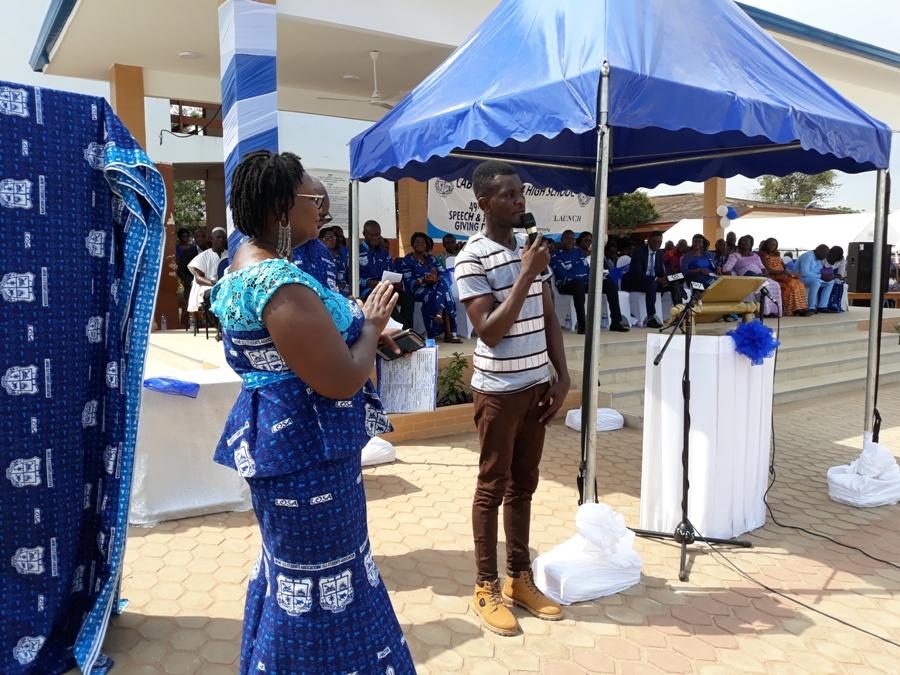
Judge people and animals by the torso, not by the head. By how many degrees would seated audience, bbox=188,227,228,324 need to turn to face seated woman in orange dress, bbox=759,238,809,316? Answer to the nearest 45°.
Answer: approximately 45° to their left

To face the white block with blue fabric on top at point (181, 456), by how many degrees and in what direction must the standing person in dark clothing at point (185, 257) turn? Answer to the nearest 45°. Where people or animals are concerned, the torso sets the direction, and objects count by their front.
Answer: approximately 45° to their right

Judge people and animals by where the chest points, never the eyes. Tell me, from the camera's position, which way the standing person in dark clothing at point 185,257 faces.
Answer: facing the viewer and to the right of the viewer

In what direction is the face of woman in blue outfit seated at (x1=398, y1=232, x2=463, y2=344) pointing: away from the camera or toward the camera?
toward the camera

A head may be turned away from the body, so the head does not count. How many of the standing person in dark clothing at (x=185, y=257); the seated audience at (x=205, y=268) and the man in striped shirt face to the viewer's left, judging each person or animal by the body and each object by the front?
0

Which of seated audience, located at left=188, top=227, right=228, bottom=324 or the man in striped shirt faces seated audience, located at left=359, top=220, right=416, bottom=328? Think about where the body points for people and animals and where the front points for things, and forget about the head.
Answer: seated audience, located at left=188, top=227, right=228, bottom=324

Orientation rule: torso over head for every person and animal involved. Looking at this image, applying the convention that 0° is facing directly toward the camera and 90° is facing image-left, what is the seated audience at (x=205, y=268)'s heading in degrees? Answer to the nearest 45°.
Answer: approximately 315°

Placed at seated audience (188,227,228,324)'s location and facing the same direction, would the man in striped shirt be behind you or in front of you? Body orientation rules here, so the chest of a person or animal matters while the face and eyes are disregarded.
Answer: in front

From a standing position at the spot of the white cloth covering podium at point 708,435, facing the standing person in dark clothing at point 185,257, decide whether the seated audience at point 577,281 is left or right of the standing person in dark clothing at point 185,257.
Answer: right

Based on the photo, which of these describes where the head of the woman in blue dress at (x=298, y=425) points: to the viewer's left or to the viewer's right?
to the viewer's right

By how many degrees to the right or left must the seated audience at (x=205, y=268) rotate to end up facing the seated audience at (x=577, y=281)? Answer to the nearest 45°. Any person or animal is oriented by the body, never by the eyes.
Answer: approximately 45° to their left

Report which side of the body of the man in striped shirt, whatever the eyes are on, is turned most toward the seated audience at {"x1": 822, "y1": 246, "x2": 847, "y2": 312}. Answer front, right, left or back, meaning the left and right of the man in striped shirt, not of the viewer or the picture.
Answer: left

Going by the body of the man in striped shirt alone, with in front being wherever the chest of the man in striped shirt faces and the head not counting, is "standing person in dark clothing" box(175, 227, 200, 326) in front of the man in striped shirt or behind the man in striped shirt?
behind

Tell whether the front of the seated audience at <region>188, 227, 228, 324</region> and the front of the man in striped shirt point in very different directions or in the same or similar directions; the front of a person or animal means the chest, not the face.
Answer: same or similar directions
